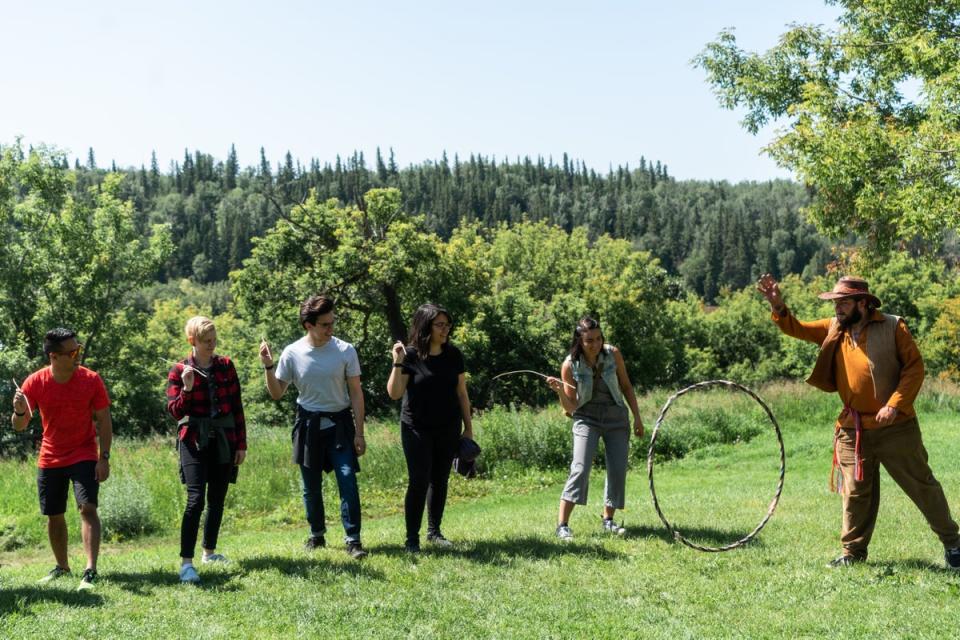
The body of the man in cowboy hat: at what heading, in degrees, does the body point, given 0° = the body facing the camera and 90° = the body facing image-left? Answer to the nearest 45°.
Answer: approximately 45°

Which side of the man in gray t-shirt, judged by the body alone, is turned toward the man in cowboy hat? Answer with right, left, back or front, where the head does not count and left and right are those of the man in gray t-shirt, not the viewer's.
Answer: left

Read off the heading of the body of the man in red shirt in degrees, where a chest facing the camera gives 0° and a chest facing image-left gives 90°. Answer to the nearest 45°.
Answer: approximately 0°

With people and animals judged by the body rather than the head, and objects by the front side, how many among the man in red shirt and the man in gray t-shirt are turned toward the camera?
2

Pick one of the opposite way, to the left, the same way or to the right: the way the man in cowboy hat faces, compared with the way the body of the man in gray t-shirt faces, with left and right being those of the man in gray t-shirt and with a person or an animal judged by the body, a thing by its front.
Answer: to the right

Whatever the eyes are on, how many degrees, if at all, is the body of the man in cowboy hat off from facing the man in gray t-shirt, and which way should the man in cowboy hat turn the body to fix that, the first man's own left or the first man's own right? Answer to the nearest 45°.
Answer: approximately 45° to the first man's own right

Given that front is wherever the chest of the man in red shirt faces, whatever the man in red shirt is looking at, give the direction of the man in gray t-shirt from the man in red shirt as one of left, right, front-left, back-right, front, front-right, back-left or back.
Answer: left

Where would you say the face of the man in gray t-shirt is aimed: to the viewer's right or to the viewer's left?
to the viewer's right

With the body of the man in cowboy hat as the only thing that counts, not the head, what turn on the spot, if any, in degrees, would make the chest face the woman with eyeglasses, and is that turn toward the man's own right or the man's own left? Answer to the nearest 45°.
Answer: approximately 45° to the man's own right

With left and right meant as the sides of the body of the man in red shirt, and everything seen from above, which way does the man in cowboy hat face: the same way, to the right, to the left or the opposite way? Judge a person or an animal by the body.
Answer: to the right
